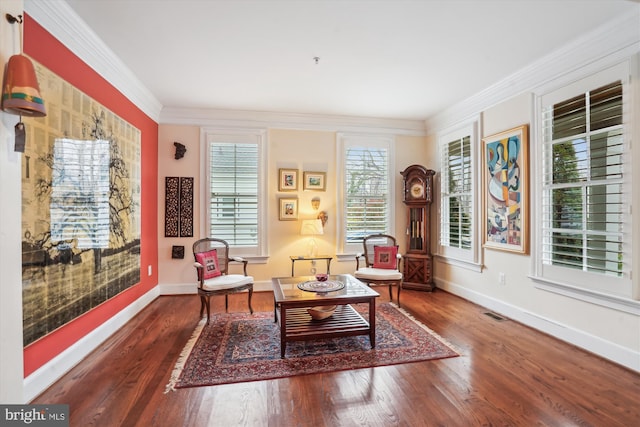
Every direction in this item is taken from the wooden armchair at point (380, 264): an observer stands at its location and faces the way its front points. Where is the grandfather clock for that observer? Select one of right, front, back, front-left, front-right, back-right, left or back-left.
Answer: back

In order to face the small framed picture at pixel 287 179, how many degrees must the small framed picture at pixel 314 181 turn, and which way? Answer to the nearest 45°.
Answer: approximately 90° to its right

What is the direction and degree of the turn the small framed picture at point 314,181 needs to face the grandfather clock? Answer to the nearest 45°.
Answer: approximately 90° to its left

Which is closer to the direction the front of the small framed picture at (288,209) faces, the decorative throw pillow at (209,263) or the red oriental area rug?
the red oriental area rug

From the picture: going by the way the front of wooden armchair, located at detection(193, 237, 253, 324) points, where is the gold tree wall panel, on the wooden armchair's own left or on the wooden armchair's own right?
on the wooden armchair's own right

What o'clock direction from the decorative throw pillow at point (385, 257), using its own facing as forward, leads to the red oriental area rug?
The red oriental area rug is roughly at 1 o'clock from the decorative throw pillow.

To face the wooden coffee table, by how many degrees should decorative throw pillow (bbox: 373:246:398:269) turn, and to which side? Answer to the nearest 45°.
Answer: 0° — it already faces it

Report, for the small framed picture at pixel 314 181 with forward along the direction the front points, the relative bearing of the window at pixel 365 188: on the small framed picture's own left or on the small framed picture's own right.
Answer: on the small framed picture's own left

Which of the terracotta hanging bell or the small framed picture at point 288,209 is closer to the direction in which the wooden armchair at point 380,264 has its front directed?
the terracotta hanging bell

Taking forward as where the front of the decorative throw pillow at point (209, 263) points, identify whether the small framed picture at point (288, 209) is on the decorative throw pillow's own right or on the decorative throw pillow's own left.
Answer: on the decorative throw pillow's own left

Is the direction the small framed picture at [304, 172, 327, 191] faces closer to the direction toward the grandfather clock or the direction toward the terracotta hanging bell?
the terracotta hanging bell
